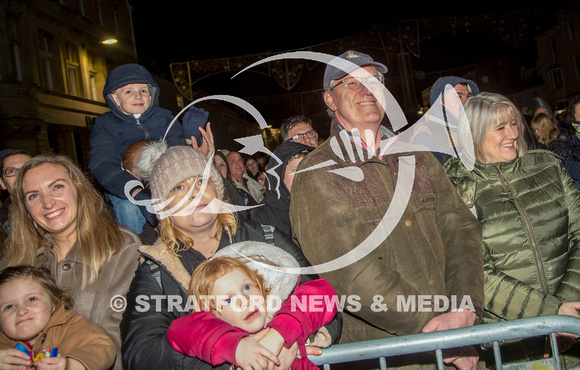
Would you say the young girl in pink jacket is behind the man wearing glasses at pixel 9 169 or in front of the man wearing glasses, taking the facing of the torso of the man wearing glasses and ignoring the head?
in front

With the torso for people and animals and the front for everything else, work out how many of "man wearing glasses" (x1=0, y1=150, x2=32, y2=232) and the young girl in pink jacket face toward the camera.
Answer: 2

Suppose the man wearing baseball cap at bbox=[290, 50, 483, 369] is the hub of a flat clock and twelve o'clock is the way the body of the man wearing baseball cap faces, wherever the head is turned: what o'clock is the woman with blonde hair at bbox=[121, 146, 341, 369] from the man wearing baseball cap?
The woman with blonde hair is roughly at 4 o'clock from the man wearing baseball cap.

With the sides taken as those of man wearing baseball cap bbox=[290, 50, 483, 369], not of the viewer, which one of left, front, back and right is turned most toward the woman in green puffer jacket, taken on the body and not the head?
left

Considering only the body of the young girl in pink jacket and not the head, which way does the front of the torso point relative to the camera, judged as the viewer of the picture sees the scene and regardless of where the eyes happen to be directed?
toward the camera

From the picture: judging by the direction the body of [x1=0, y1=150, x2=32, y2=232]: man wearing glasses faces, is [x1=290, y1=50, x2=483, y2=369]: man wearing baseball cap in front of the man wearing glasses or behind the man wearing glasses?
in front

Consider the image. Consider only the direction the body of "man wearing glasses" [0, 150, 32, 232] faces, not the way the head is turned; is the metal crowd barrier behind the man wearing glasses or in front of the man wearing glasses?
in front

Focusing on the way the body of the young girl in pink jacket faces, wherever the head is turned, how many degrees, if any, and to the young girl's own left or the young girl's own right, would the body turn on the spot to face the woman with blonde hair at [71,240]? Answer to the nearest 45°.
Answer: approximately 135° to the young girl's own right

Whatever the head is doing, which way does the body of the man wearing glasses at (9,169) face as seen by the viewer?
toward the camera
